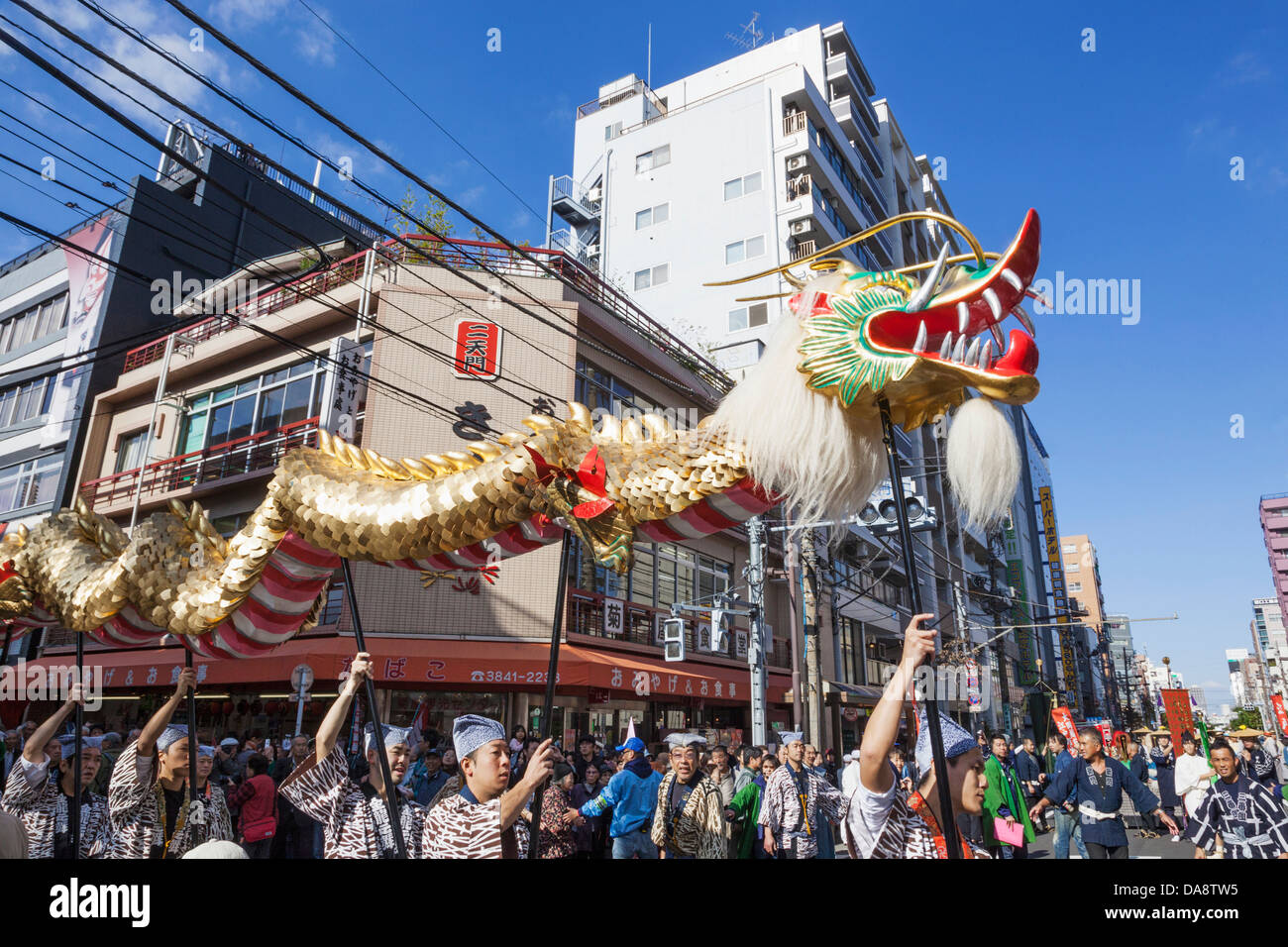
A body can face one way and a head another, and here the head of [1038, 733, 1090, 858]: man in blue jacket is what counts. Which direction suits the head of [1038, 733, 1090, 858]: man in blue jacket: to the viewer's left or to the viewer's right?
to the viewer's left

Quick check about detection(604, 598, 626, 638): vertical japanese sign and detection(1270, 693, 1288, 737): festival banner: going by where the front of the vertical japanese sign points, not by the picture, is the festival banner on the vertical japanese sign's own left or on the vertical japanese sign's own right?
on the vertical japanese sign's own left

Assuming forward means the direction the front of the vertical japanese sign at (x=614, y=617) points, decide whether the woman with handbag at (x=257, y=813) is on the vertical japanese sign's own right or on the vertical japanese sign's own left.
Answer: on the vertical japanese sign's own right

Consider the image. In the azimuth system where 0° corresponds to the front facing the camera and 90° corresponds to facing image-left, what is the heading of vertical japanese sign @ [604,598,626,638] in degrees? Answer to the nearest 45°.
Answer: approximately 315°

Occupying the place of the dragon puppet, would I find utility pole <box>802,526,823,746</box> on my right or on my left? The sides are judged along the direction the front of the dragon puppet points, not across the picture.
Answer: on my left

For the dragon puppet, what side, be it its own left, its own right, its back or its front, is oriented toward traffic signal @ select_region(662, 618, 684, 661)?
left

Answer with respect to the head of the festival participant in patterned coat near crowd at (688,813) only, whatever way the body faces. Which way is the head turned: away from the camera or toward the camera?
toward the camera

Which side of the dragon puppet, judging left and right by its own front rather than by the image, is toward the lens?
right

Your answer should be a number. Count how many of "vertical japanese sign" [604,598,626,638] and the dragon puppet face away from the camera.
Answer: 0

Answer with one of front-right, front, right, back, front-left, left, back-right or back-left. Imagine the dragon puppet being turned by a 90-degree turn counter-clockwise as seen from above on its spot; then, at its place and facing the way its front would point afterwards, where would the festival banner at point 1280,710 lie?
front-right

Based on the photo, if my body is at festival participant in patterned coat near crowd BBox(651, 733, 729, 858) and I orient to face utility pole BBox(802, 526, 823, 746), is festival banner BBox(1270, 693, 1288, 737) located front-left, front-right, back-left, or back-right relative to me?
front-right

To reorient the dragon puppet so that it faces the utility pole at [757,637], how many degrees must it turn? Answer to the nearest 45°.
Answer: approximately 90° to its left
